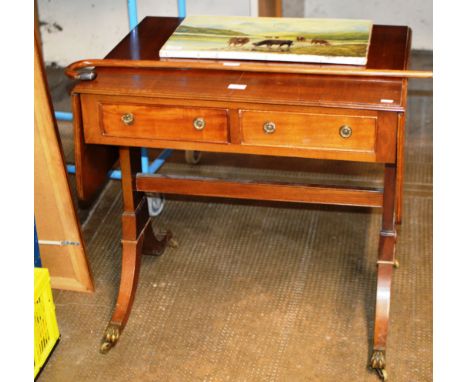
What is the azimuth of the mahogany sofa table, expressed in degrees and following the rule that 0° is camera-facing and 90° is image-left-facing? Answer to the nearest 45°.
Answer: approximately 0°

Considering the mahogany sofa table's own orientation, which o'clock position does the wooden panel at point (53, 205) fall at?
The wooden panel is roughly at 4 o'clock from the mahogany sofa table.

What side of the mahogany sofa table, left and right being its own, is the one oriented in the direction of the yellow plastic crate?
right
